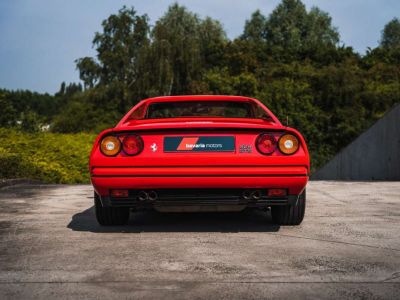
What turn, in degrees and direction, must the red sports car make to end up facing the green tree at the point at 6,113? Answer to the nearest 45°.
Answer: approximately 45° to its left

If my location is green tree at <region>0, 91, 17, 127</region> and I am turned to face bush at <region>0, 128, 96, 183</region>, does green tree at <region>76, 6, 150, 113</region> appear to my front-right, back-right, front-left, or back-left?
front-left

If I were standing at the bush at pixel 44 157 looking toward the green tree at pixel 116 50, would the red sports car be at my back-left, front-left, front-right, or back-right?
back-right

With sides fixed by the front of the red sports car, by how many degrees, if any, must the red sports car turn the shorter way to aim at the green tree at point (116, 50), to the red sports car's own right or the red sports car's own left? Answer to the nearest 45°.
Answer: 0° — it already faces it

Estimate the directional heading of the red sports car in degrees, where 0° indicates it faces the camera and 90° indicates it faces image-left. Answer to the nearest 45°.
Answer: approximately 180°
